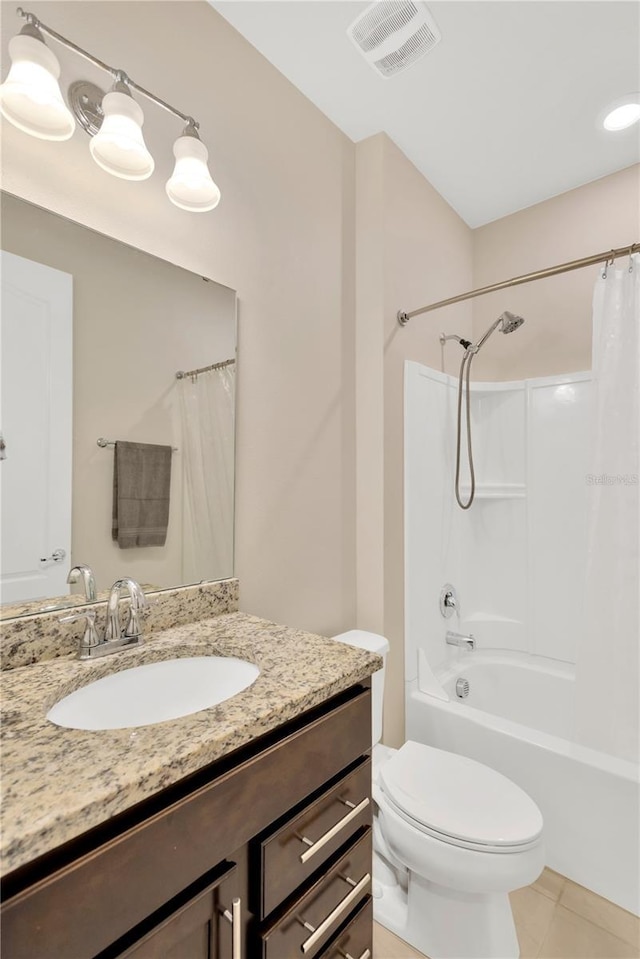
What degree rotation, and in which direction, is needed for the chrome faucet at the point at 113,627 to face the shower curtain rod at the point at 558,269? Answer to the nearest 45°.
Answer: approximately 45° to its left

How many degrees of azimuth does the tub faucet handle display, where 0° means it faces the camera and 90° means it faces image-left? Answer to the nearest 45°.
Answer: approximately 315°

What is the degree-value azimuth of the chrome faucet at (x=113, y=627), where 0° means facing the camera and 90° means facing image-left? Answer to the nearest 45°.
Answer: approximately 315°

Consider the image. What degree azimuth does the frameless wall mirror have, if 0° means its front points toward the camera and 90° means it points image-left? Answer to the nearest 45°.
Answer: approximately 315°

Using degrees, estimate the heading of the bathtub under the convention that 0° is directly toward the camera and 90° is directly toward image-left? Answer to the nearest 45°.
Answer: approximately 45°

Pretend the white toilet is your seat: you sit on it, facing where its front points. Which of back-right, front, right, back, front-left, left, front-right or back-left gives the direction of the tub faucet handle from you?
back-left

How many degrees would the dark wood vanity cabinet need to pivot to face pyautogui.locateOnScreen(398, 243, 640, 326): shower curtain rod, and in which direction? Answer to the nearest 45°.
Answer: approximately 90° to its left

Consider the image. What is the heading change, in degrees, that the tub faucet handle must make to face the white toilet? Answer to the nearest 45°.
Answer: approximately 45° to its right

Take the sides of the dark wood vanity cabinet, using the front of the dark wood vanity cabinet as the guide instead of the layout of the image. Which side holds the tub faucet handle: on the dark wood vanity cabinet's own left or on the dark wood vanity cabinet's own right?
on the dark wood vanity cabinet's own left
